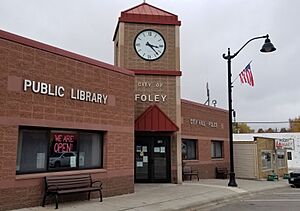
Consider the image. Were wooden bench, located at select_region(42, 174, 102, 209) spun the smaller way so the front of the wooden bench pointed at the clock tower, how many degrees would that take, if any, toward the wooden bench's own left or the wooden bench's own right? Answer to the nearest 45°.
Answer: approximately 90° to the wooden bench's own left

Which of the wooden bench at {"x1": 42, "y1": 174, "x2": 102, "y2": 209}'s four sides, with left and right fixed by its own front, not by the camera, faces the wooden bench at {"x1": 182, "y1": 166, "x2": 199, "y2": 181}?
left

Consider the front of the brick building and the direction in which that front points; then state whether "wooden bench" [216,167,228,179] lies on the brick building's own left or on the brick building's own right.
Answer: on the brick building's own left

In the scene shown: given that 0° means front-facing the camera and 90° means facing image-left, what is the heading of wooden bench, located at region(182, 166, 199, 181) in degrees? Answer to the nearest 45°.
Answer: approximately 315°

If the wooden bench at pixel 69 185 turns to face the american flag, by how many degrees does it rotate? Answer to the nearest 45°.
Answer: approximately 90° to its left

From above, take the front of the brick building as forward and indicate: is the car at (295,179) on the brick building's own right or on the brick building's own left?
on the brick building's own left

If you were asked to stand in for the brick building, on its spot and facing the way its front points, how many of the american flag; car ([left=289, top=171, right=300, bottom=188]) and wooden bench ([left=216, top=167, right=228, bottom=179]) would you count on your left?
3

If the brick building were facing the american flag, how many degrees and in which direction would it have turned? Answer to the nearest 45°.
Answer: approximately 90° to its left

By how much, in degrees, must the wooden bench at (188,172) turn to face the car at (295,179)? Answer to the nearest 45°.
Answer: approximately 45° to its left
